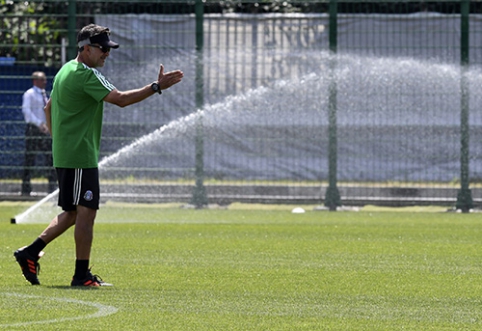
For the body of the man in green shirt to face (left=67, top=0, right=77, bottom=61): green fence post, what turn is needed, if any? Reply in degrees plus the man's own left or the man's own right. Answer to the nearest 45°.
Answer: approximately 90° to the man's own left

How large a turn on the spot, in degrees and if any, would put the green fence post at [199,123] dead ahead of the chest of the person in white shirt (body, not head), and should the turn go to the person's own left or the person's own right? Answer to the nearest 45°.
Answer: approximately 45° to the person's own left

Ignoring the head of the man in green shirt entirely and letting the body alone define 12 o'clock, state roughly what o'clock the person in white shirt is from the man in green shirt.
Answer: The person in white shirt is roughly at 9 o'clock from the man in green shirt.

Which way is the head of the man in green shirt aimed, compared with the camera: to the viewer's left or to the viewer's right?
to the viewer's right

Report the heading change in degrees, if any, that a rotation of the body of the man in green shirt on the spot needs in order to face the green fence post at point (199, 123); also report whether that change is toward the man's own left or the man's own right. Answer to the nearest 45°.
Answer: approximately 90° to the man's own left

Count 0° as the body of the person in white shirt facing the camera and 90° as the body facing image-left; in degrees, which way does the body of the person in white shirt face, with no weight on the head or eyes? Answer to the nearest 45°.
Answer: approximately 315°

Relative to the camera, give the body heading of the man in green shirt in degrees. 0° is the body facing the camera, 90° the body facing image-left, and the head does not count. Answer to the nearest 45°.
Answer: approximately 270°
